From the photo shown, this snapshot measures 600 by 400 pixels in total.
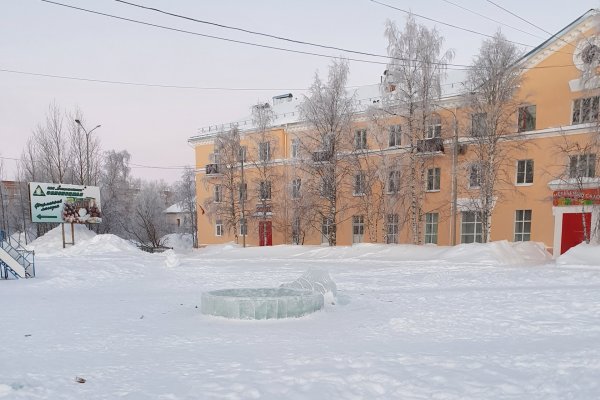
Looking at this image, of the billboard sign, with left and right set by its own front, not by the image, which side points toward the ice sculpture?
front

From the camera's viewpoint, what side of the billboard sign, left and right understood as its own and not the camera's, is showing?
front

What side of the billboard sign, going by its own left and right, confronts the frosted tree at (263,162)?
left

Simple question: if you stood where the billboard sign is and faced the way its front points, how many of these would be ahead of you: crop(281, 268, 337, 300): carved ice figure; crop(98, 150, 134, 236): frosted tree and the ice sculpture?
2

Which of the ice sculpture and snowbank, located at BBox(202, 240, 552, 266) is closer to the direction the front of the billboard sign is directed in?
the ice sculpture

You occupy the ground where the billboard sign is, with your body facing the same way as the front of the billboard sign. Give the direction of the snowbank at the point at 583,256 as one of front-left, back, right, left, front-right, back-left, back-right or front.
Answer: front-left

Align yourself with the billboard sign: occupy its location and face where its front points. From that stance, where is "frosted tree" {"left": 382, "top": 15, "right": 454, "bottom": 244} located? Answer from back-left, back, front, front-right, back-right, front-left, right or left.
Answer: front-left

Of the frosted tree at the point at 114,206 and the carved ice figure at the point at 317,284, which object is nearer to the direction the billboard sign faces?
the carved ice figure

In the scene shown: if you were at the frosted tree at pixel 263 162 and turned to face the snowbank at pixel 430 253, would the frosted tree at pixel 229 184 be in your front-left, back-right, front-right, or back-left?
back-right

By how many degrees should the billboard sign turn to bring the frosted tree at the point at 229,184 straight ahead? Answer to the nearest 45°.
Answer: approximately 90° to its left

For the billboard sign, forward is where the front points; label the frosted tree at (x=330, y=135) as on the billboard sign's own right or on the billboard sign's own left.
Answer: on the billboard sign's own left

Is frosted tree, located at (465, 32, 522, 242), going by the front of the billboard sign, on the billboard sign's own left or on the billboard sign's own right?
on the billboard sign's own left
